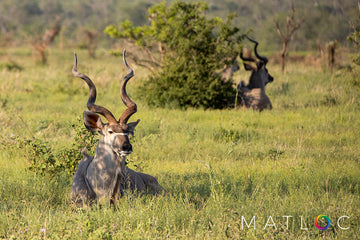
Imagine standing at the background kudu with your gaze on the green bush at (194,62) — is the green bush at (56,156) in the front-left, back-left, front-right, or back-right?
front-left

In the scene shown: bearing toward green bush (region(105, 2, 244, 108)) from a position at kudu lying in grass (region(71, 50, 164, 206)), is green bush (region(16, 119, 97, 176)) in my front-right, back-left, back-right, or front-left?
front-left

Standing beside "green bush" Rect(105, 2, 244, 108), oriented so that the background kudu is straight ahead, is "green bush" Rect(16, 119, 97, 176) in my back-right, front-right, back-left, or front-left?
back-right
